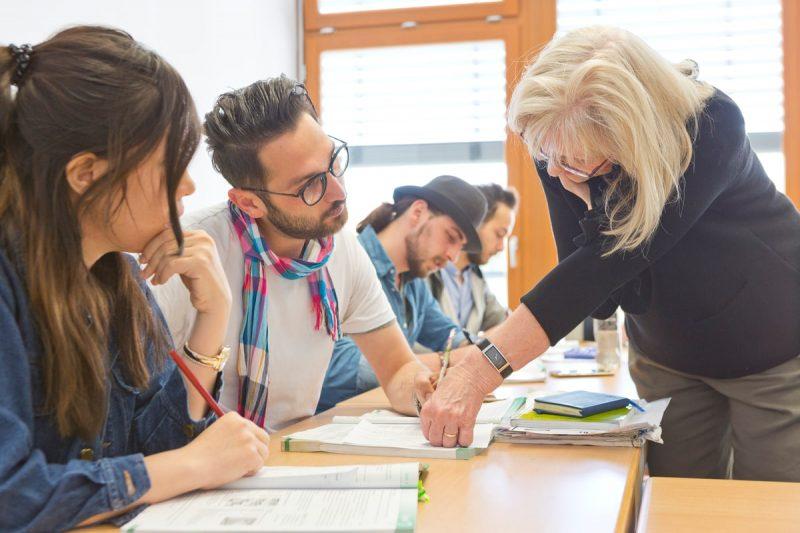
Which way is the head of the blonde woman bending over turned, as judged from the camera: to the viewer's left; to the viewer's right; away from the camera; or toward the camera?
to the viewer's left

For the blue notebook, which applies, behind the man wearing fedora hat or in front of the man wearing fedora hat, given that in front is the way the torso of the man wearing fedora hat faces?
in front

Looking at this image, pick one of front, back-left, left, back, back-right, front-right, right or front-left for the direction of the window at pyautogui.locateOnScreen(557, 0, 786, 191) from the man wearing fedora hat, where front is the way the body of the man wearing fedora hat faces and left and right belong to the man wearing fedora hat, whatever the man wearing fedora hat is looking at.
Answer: left

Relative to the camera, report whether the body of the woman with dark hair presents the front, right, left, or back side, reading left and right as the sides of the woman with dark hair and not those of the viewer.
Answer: right

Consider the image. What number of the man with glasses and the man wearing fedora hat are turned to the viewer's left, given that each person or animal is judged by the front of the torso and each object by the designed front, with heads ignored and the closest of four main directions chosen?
0

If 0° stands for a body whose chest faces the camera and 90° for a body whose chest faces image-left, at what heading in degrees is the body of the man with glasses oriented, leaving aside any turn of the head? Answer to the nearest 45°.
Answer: approximately 315°
